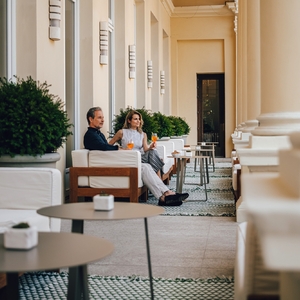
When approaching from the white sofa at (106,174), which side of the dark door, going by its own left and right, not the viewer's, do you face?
front

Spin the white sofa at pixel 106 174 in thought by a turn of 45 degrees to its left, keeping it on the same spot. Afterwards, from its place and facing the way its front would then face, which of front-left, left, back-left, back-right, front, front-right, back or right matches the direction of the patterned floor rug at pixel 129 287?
back-right

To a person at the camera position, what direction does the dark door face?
facing the viewer

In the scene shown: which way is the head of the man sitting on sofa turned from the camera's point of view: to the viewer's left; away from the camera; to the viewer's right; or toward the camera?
to the viewer's right

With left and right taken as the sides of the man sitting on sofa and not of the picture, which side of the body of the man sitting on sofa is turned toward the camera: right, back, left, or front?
right

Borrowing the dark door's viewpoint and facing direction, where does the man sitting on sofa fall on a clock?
The man sitting on sofa is roughly at 12 o'clock from the dark door.

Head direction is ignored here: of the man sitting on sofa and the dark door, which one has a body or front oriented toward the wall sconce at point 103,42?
the dark door

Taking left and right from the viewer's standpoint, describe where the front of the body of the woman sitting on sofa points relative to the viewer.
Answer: facing the viewer and to the right of the viewer

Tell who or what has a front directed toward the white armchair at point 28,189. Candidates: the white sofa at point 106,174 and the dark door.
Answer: the dark door

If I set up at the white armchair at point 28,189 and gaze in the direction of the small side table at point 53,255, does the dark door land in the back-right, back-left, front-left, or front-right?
back-left

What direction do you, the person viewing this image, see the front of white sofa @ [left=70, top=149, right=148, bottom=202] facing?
facing to the right of the viewer

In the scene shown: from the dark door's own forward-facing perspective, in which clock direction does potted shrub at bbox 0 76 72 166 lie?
The potted shrub is roughly at 12 o'clock from the dark door.

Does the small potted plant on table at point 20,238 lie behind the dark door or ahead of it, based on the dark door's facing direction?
ahead

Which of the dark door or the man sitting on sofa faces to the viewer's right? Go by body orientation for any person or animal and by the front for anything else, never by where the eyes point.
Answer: the man sitting on sofa

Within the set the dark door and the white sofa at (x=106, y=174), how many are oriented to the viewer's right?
1
